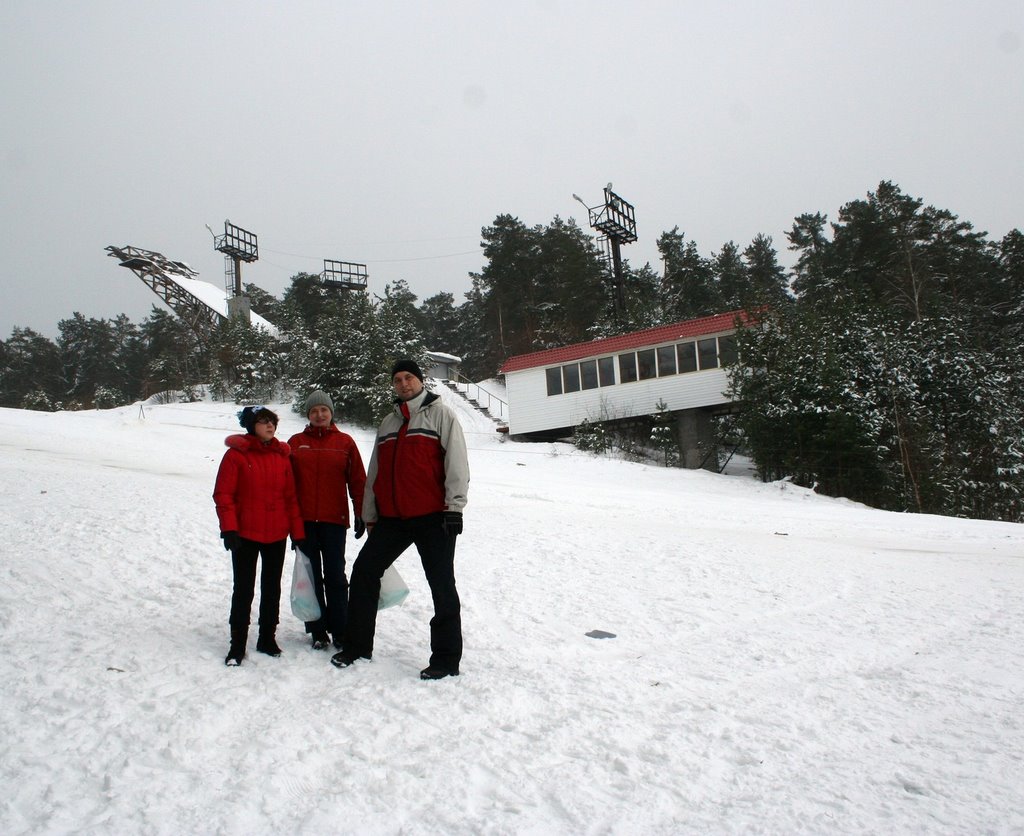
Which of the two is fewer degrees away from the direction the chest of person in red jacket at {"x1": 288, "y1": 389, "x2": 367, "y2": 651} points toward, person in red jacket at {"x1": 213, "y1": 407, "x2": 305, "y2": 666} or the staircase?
the person in red jacket

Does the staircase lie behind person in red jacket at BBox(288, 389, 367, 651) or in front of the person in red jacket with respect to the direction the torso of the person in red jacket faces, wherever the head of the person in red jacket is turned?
behind

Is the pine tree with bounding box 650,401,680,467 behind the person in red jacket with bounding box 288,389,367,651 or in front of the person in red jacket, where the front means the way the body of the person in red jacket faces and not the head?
behind

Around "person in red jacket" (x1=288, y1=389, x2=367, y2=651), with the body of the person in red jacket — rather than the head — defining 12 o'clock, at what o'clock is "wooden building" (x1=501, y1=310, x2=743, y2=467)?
The wooden building is roughly at 7 o'clock from the person in red jacket.

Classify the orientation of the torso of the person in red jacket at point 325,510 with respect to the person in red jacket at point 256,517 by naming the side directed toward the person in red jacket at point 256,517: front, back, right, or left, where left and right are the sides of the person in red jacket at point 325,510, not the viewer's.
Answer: right

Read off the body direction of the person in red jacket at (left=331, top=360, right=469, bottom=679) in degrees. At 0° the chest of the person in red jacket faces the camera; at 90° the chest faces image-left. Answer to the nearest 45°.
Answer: approximately 45°

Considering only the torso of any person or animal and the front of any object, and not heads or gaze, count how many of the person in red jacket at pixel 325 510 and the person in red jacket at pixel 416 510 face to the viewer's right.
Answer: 0

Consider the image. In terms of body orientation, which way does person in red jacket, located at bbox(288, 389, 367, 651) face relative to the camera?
toward the camera

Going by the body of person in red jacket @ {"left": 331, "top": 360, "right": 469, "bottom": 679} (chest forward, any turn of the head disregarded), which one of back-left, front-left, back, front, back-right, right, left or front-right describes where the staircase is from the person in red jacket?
back-right

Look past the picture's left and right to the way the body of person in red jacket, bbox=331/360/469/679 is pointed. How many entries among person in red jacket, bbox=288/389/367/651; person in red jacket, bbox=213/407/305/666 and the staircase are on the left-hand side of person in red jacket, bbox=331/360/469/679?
0

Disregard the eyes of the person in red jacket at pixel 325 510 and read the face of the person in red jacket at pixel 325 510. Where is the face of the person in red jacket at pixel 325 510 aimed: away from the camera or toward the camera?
toward the camera

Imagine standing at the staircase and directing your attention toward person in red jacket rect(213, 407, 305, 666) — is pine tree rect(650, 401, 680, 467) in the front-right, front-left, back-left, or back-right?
front-left

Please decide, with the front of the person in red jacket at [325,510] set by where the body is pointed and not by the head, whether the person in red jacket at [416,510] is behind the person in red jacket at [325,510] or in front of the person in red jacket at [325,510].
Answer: in front

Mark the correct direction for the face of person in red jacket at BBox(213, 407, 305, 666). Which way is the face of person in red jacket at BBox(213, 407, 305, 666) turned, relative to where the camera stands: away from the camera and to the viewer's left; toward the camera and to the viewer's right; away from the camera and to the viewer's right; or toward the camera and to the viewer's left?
toward the camera and to the viewer's right

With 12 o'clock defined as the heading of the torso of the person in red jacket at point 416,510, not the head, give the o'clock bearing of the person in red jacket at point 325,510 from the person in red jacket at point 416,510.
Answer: the person in red jacket at point 325,510 is roughly at 3 o'clock from the person in red jacket at point 416,510.

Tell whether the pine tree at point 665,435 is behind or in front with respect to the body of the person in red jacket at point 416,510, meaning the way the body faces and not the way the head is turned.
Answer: behind
